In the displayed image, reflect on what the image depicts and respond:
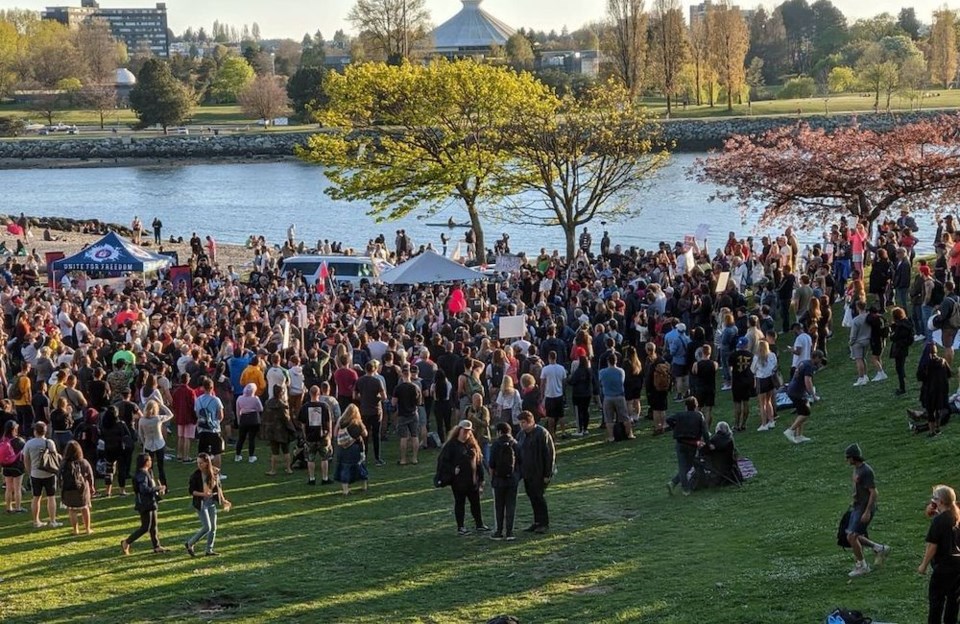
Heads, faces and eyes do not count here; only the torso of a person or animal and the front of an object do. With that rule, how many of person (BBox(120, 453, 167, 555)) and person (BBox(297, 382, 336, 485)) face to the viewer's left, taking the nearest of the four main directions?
0

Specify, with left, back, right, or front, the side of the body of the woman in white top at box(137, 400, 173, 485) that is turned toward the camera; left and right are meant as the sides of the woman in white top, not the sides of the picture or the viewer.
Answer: back

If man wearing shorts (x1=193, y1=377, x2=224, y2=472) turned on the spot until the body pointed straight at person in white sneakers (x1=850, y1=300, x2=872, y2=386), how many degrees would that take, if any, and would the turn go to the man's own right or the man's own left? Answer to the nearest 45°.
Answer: approximately 90° to the man's own right

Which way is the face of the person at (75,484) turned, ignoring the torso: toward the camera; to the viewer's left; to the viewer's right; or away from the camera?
away from the camera

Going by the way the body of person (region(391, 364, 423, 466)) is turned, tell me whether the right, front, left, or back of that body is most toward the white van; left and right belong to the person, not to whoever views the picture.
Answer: front

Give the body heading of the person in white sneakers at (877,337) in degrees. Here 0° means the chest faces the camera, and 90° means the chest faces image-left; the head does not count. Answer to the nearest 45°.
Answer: approximately 90°

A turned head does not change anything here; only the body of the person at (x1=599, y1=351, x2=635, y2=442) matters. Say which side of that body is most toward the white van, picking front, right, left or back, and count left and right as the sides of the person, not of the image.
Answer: front

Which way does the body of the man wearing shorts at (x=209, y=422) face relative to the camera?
away from the camera

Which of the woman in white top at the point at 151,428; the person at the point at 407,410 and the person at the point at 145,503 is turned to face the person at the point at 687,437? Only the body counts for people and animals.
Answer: the person at the point at 145,503

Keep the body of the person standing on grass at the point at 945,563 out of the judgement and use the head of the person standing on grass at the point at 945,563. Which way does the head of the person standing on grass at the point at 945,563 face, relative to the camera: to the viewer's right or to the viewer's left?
to the viewer's left

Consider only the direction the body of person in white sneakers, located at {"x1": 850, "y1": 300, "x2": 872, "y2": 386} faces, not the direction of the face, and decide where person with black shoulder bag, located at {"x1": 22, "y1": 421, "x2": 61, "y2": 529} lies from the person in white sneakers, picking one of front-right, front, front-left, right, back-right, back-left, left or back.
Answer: front-left

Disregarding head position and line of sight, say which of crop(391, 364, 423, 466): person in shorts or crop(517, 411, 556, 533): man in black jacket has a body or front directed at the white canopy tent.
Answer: the person in shorts

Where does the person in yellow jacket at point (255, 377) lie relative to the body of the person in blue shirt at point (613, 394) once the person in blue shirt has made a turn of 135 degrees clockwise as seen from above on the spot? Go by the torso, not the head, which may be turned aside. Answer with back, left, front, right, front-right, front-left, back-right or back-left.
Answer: back-right

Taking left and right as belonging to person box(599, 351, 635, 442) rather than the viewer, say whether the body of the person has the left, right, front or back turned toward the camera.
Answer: back
